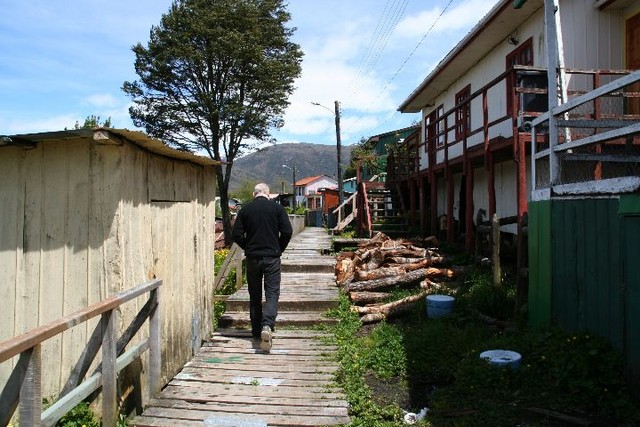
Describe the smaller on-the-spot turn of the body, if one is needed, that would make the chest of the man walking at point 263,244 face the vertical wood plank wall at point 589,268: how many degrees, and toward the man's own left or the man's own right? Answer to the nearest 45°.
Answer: approximately 135° to the man's own right

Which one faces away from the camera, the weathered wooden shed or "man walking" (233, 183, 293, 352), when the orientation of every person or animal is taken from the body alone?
the man walking

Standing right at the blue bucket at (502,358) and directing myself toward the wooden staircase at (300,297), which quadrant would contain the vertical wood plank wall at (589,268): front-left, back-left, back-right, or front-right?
back-right

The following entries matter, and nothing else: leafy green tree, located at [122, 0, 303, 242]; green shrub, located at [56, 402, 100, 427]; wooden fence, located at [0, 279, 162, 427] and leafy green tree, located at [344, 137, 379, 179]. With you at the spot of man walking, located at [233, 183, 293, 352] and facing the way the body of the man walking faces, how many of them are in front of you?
2

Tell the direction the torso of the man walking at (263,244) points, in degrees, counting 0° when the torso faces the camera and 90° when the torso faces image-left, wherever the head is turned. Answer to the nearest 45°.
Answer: approximately 180°

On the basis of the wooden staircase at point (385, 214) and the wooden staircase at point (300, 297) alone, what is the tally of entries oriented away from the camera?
0

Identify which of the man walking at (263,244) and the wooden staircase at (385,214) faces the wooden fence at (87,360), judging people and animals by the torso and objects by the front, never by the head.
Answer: the wooden staircase

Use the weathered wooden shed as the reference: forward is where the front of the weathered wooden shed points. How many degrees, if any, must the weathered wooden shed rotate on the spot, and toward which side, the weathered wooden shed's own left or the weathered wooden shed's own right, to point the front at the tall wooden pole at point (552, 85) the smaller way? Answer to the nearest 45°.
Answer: approximately 45° to the weathered wooden shed's own left

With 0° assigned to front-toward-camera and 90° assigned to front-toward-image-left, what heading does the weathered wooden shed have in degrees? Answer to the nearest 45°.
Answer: approximately 315°

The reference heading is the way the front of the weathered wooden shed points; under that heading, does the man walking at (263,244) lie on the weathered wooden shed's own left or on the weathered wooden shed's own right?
on the weathered wooden shed's own left

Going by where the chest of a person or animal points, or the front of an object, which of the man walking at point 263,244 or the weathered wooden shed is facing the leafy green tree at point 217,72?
the man walking

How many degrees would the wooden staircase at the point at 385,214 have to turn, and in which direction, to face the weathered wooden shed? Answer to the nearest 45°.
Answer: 0° — it already faces it
